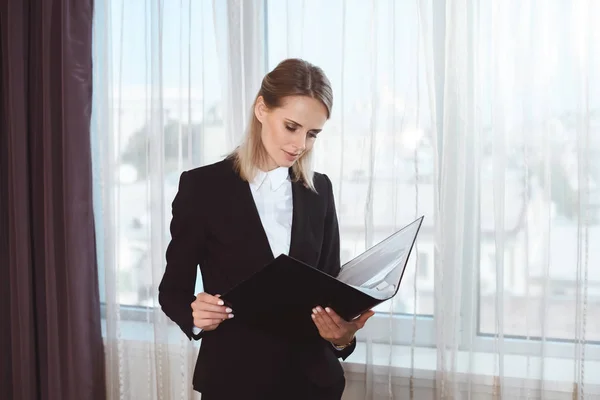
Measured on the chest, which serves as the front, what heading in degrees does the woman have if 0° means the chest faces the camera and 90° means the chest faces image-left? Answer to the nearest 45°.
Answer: approximately 315°

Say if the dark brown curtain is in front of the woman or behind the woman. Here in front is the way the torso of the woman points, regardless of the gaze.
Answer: behind
